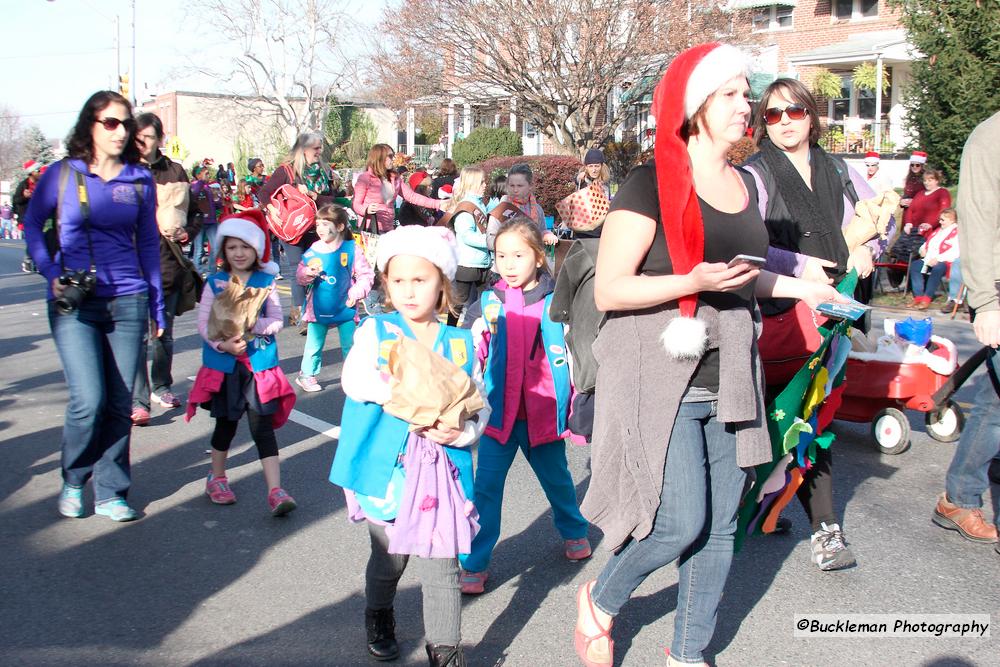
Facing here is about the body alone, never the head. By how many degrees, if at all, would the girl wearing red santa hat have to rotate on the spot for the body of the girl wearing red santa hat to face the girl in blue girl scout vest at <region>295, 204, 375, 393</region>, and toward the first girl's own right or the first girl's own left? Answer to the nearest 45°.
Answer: approximately 180°

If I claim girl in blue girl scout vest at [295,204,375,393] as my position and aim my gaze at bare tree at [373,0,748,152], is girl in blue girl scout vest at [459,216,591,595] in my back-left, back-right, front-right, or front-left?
back-right

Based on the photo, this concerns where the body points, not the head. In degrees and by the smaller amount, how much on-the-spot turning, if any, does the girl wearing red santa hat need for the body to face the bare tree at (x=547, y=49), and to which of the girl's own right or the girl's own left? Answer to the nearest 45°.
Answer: approximately 180°

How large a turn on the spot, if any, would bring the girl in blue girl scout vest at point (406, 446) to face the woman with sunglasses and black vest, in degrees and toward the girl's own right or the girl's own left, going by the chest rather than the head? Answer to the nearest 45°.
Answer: approximately 90° to the girl's own left

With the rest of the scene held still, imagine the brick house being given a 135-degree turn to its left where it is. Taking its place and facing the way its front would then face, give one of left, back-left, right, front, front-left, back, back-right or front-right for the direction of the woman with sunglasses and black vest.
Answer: right

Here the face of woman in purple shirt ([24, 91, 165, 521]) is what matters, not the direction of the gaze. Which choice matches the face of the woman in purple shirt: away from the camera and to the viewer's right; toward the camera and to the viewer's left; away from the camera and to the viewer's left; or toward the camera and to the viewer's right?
toward the camera and to the viewer's right

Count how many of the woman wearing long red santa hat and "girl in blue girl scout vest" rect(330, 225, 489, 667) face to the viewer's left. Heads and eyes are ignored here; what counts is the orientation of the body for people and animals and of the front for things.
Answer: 0

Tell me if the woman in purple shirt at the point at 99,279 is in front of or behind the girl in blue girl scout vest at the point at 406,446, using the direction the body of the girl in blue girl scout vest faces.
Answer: behind

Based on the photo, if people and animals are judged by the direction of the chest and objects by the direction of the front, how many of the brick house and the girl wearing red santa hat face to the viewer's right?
0

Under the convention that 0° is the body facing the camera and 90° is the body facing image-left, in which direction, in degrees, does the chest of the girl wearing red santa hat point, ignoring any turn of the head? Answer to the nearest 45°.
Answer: approximately 0°

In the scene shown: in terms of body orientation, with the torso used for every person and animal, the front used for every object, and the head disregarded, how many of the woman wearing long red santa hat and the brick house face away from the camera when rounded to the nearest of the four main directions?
0
